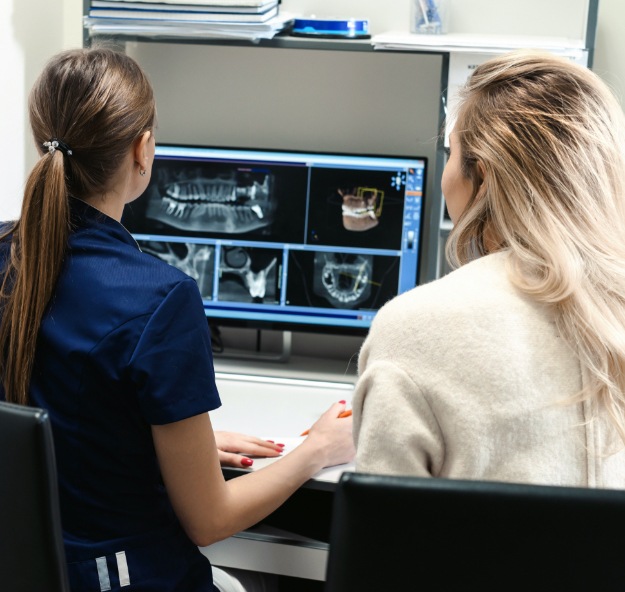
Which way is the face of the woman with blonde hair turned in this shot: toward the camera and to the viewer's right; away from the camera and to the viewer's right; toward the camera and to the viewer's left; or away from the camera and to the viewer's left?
away from the camera and to the viewer's left

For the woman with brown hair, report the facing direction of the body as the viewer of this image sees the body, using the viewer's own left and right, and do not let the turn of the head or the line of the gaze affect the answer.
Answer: facing away from the viewer and to the right of the viewer

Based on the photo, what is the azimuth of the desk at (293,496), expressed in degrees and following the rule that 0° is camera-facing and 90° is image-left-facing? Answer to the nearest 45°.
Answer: approximately 0°

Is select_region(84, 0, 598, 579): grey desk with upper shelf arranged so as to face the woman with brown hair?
yes

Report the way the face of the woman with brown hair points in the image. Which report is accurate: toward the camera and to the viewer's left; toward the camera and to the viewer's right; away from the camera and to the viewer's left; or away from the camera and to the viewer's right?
away from the camera and to the viewer's right
